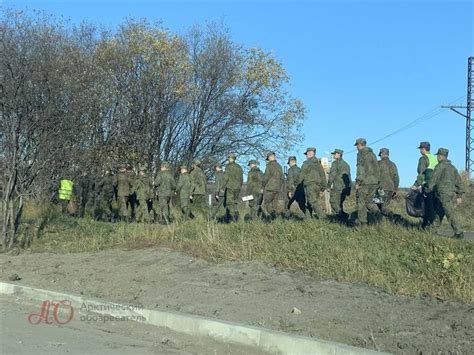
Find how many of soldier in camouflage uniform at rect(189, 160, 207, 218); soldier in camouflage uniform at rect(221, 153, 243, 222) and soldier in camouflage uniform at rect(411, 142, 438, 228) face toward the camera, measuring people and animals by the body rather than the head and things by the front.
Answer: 0

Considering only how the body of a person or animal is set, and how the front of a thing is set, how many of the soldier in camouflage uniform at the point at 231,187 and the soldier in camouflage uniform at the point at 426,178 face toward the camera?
0
